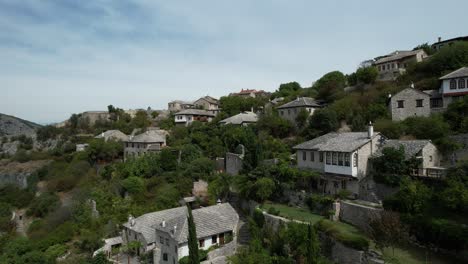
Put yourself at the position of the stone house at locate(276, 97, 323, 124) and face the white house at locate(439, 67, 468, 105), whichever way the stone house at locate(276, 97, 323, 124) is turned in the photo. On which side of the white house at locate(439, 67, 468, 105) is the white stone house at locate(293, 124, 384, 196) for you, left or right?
right

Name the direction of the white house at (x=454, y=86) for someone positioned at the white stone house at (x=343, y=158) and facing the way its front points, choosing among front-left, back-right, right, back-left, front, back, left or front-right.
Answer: back

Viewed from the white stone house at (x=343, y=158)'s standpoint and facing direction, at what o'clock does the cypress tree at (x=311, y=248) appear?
The cypress tree is roughly at 11 o'clock from the white stone house.

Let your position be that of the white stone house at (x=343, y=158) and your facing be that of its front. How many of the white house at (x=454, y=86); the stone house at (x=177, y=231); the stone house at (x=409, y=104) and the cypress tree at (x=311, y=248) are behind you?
2

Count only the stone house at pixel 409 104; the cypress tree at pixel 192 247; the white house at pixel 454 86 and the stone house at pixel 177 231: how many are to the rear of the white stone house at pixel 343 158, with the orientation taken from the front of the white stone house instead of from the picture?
2

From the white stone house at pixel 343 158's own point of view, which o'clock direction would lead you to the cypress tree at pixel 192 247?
The cypress tree is roughly at 12 o'clock from the white stone house.

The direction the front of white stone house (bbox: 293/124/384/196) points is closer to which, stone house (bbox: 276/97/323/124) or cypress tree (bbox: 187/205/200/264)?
the cypress tree

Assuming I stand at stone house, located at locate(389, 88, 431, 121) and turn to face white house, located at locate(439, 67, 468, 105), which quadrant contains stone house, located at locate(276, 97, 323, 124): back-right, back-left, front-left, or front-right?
back-left

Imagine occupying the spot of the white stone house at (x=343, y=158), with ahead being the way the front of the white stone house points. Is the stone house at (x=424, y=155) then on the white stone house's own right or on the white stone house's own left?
on the white stone house's own left

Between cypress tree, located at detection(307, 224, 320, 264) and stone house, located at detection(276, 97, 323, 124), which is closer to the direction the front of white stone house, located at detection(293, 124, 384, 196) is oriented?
the cypress tree

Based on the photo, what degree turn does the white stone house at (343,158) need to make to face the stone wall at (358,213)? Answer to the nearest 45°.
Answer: approximately 45° to its left

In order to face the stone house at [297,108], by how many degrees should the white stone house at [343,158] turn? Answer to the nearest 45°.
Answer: approximately 135° to its right
